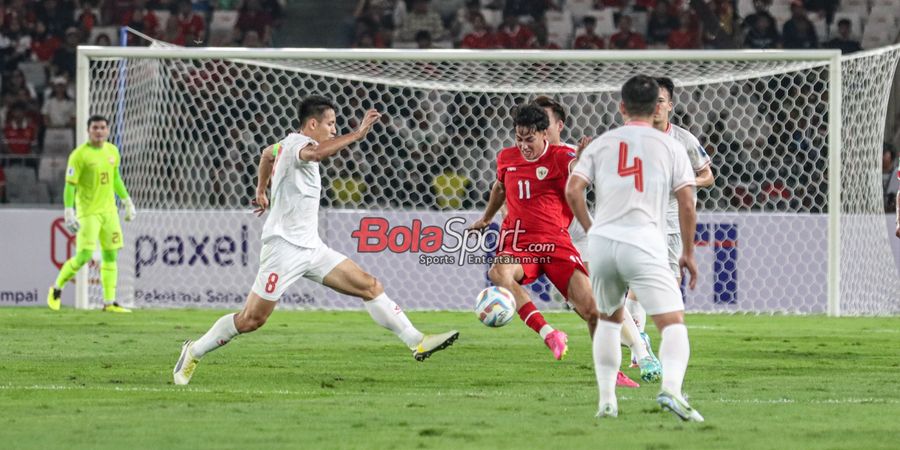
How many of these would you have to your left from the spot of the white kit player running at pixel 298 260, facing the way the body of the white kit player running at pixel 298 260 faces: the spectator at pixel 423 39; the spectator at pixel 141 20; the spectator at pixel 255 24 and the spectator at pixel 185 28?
4

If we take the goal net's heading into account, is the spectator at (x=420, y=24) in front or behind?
behind

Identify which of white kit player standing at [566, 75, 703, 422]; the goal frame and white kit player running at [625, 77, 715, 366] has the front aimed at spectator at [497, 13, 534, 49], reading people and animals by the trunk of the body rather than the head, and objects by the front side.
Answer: white kit player standing at [566, 75, 703, 422]

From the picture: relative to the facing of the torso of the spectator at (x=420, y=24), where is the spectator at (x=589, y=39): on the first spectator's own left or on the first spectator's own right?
on the first spectator's own left

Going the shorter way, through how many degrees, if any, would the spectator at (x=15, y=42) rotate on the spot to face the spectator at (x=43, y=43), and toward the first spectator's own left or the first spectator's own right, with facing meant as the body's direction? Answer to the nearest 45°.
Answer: approximately 45° to the first spectator's own left

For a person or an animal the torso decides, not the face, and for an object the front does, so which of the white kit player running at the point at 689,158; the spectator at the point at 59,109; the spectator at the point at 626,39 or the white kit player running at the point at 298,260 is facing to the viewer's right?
the white kit player running at the point at 298,260

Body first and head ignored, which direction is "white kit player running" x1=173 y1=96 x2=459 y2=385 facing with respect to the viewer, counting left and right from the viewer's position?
facing to the right of the viewer

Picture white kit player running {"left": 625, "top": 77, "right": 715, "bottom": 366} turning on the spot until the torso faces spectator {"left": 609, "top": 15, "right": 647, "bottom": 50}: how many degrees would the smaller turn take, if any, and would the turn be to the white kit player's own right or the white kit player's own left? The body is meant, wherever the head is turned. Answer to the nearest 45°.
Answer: approximately 135° to the white kit player's own right

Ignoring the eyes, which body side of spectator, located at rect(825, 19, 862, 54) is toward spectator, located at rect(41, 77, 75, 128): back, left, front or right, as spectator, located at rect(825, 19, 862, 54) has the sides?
right

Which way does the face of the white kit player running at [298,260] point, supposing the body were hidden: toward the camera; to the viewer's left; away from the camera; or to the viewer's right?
to the viewer's right

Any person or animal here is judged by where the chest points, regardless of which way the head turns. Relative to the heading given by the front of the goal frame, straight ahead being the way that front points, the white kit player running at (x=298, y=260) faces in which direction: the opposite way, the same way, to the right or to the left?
to the left
